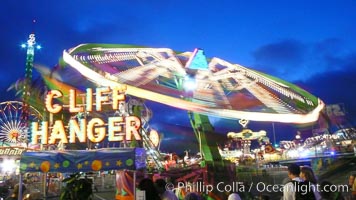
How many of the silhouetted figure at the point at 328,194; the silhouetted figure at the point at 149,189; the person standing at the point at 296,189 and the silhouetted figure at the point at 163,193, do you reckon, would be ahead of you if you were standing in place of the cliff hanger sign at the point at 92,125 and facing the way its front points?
4

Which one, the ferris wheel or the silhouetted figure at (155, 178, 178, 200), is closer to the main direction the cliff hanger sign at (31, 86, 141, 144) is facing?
the silhouetted figure

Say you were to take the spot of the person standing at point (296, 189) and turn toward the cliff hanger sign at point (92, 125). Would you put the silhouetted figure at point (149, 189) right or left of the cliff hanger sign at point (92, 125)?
left

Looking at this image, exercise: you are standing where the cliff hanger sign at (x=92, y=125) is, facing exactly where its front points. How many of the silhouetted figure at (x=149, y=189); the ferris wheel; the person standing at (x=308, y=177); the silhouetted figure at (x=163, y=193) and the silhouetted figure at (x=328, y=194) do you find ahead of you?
4

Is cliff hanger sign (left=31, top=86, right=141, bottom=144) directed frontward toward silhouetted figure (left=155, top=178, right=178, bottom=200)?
yes

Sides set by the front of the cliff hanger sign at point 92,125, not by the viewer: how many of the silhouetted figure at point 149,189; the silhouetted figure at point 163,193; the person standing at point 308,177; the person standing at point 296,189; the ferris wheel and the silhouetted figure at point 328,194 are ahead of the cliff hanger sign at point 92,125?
5

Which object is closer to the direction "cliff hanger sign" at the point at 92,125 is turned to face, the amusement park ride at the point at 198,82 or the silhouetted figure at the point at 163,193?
the silhouetted figure

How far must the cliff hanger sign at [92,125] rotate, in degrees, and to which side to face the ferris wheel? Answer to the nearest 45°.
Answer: approximately 180°

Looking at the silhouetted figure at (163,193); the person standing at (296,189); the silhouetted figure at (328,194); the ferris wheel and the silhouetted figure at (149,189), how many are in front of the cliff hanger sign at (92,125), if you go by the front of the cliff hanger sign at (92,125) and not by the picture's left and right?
4

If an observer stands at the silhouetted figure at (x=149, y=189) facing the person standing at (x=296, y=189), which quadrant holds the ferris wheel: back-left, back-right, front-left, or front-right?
back-left

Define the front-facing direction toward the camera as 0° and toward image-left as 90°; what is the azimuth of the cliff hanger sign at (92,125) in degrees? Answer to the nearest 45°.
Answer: approximately 0°

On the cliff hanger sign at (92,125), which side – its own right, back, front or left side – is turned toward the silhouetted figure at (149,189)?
front

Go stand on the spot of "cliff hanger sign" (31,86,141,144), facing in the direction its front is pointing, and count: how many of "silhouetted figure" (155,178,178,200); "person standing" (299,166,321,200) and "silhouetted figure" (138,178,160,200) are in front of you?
3

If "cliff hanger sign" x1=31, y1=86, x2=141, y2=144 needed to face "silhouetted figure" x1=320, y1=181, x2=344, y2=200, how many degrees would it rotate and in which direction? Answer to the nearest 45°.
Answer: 0° — it already faces them

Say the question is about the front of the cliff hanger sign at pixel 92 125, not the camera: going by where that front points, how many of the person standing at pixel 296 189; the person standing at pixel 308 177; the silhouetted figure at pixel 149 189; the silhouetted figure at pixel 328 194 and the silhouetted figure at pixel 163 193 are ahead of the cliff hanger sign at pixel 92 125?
5
